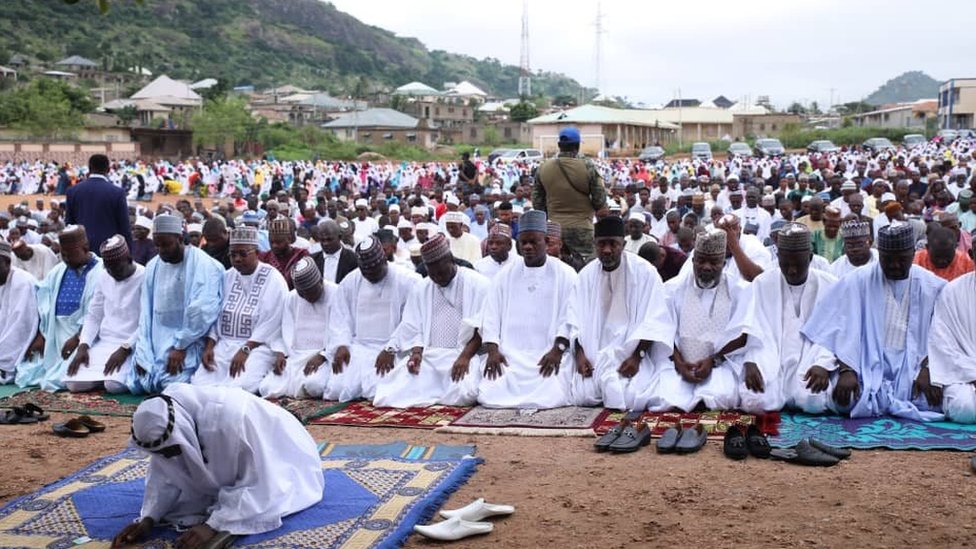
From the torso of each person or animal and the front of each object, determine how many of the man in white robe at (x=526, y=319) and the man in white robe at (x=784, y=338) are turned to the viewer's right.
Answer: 0

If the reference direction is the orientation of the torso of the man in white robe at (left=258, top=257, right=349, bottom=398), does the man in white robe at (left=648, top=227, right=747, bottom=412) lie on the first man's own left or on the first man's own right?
on the first man's own left

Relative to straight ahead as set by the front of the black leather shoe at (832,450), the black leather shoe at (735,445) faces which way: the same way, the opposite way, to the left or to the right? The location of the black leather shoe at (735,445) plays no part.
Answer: to the right

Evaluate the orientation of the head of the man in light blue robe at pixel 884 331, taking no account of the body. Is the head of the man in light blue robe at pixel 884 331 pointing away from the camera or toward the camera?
toward the camera

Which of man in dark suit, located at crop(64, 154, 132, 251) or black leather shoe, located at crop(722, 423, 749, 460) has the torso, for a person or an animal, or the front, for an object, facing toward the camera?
the black leather shoe

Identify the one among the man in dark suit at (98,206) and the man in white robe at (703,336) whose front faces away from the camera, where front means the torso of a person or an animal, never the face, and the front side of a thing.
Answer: the man in dark suit

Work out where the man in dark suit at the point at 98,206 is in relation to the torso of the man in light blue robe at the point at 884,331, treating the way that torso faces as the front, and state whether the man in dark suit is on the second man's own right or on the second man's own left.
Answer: on the second man's own right

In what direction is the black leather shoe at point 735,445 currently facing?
toward the camera

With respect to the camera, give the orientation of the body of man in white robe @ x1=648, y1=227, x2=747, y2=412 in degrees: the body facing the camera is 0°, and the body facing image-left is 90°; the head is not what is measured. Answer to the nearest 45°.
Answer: approximately 0°

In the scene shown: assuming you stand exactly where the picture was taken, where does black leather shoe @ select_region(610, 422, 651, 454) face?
facing the viewer and to the left of the viewer

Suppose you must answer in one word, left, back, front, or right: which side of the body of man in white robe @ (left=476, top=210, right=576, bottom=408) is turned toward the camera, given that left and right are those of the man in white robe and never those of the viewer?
front

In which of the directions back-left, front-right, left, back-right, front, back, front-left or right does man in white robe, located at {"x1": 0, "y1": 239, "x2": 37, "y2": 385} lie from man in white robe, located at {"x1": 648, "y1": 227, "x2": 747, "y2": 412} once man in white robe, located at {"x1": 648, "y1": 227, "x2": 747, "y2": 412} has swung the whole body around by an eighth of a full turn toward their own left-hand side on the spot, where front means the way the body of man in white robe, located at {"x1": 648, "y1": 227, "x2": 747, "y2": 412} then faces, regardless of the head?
back-right

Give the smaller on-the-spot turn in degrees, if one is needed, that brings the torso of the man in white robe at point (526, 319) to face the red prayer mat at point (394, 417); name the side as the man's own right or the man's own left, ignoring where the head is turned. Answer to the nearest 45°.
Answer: approximately 45° to the man's own right

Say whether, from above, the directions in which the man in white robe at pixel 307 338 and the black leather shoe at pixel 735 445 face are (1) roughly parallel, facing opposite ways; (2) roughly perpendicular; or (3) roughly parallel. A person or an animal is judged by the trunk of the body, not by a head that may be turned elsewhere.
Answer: roughly parallel

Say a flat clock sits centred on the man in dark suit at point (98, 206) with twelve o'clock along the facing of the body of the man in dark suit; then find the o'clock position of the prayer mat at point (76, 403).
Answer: The prayer mat is roughly at 6 o'clock from the man in dark suit.

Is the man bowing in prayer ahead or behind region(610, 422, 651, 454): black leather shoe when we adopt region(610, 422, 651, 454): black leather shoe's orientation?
ahead
